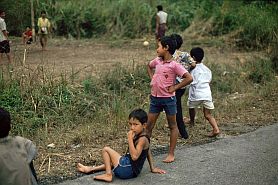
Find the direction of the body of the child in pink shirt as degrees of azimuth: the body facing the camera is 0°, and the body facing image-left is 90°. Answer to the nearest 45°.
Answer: approximately 45°

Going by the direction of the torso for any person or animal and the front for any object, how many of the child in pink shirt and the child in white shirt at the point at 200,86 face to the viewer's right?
0

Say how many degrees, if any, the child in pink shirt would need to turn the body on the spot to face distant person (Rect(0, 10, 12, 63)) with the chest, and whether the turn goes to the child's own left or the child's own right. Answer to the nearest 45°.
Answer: approximately 90° to the child's own right

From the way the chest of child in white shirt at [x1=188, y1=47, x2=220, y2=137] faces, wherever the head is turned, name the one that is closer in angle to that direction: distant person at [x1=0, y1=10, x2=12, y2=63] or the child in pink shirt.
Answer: the distant person

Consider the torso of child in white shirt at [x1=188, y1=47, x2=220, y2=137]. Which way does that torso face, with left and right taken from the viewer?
facing away from the viewer and to the left of the viewer

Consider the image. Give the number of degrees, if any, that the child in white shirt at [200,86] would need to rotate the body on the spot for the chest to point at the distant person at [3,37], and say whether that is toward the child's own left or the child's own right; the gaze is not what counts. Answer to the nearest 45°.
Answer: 0° — they already face them

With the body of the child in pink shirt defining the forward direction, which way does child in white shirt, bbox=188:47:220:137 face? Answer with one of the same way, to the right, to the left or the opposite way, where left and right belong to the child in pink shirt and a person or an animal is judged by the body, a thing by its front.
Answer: to the right

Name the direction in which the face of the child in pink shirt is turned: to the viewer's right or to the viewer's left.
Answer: to the viewer's left
